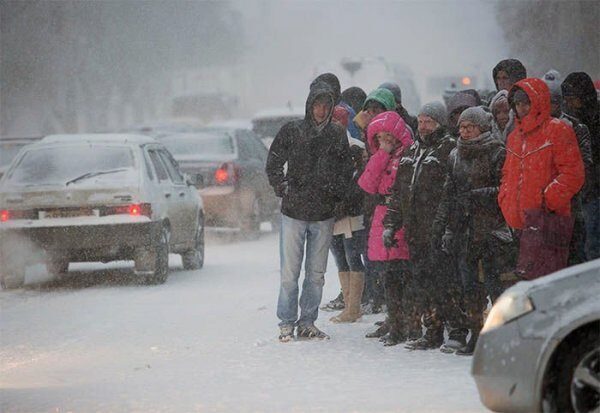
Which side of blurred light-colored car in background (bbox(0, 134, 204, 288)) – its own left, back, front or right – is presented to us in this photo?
back

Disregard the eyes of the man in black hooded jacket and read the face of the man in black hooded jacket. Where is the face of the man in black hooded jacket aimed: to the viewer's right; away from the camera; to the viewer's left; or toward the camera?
toward the camera

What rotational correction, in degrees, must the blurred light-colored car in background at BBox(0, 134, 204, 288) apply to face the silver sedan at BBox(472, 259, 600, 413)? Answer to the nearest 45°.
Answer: approximately 180°

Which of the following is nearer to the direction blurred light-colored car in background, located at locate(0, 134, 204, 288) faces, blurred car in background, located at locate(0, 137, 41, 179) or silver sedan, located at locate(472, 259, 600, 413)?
the blurred car in background

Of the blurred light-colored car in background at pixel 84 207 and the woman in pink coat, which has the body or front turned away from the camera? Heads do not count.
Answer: the blurred light-colored car in background

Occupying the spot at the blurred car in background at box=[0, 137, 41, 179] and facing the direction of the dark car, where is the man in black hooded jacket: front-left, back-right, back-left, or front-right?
front-right

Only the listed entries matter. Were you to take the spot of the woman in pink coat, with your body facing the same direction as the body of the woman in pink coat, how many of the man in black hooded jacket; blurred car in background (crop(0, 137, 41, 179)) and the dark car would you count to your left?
0

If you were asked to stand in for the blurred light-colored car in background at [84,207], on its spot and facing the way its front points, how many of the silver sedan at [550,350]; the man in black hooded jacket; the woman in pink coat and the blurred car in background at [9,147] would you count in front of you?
1

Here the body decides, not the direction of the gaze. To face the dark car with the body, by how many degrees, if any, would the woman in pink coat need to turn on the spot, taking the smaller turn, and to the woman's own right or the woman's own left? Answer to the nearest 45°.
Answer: approximately 135° to the woman's own right

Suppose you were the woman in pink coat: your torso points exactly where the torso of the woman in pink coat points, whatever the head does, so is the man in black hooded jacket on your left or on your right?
on your right

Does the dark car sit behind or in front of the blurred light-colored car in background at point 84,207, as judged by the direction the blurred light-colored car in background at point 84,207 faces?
in front

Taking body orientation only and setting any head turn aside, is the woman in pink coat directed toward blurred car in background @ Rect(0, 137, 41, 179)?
no

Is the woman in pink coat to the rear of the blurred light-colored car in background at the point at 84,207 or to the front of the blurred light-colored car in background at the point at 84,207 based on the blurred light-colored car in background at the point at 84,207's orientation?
to the rear

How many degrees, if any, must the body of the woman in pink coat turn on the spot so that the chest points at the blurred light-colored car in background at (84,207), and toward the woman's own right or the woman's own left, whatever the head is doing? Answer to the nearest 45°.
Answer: approximately 90° to the woman's own right

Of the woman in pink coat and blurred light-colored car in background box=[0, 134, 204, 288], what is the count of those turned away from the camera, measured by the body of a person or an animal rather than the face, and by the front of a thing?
1

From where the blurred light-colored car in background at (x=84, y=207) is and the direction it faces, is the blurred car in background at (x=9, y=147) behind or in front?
in front

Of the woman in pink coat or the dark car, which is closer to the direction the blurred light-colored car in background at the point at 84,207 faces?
the dark car

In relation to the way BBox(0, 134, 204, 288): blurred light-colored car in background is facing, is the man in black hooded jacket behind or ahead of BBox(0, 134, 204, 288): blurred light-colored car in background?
behind
